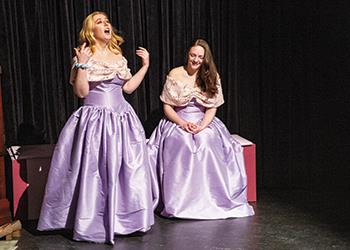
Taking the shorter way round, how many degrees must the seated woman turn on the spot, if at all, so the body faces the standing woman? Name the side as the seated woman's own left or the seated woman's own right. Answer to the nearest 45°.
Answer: approximately 45° to the seated woman's own right

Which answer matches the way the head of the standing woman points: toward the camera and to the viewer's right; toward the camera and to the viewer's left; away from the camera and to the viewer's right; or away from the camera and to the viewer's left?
toward the camera and to the viewer's right

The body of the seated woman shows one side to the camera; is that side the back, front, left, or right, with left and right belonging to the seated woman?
front
